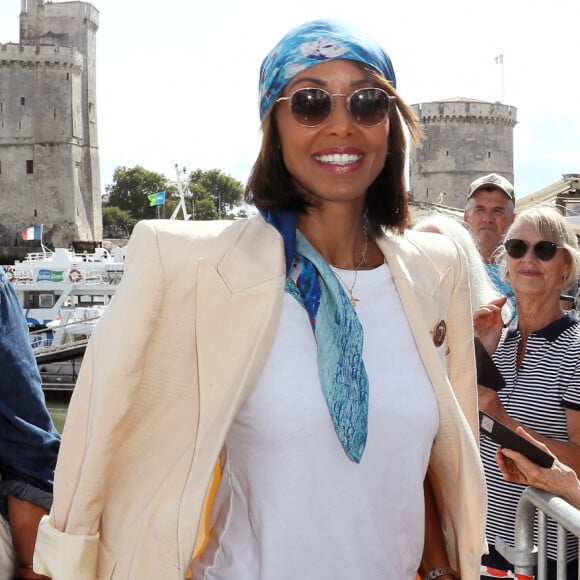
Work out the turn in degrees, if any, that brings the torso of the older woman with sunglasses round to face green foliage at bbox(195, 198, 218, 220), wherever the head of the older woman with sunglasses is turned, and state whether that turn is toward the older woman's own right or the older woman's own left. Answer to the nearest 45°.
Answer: approximately 135° to the older woman's own right

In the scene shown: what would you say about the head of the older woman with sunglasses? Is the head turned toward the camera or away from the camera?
toward the camera

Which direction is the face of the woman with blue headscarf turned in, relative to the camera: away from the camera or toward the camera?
toward the camera

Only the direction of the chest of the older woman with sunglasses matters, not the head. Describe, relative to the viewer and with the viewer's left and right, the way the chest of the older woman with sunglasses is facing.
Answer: facing the viewer and to the left of the viewer

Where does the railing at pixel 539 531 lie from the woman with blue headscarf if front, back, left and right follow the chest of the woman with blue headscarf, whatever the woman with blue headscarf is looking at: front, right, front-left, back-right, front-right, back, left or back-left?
left

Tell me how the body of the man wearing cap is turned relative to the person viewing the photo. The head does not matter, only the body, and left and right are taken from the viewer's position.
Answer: facing the viewer

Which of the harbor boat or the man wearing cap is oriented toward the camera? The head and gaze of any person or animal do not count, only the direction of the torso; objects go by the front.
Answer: the man wearing cap

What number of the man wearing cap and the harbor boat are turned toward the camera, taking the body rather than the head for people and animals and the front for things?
1

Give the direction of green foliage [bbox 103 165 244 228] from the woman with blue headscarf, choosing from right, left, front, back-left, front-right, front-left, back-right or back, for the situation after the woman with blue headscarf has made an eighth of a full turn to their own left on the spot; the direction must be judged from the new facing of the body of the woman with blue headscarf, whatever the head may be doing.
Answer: left
